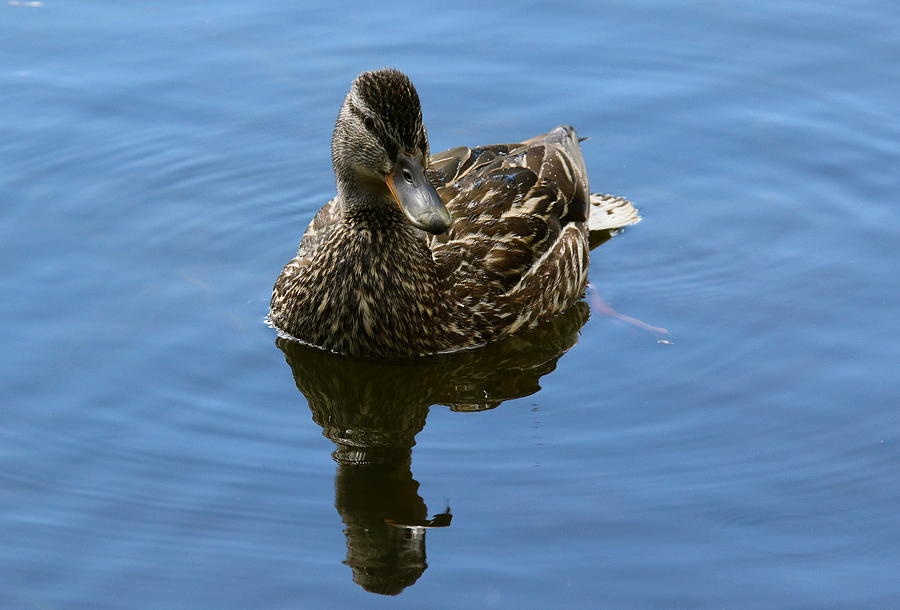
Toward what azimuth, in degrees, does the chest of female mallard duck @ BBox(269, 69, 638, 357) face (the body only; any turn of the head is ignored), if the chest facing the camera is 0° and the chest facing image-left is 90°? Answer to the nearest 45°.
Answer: approximately 45°
